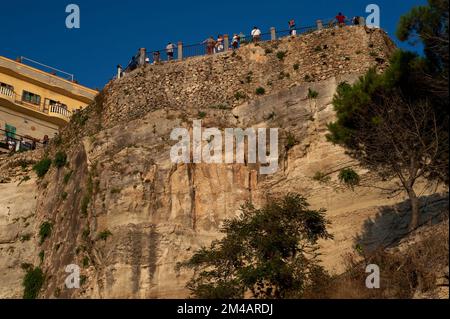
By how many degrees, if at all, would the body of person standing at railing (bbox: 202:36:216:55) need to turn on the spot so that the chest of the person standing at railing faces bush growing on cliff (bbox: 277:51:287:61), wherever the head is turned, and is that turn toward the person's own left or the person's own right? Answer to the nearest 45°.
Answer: approximately 45° to the person's own left

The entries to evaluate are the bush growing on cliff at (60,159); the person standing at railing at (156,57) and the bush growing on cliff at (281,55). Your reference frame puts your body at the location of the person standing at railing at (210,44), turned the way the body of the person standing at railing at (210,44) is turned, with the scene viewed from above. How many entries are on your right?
2

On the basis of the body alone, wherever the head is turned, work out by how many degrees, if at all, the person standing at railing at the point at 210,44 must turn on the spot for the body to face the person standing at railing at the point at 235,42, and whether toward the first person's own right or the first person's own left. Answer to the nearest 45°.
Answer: approximately 45° to the first person's own left

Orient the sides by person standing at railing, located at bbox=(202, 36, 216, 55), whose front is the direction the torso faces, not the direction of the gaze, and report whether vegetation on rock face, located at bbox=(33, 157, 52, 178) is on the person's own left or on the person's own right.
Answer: on the person's own right

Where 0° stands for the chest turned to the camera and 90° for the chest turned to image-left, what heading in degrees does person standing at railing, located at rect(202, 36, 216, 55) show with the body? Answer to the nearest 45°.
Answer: approximately 0°
